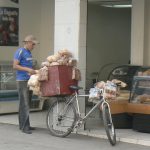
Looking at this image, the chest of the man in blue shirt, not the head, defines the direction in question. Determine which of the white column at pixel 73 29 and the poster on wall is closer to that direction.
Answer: the white column

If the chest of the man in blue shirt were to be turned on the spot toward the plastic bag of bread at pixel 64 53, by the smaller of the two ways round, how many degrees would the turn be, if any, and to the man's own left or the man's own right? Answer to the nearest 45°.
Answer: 0° — they already face it

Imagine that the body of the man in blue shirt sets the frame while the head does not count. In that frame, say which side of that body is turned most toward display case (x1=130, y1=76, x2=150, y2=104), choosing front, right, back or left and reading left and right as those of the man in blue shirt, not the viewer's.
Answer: front

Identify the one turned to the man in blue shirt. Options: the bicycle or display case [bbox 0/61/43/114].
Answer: the display case

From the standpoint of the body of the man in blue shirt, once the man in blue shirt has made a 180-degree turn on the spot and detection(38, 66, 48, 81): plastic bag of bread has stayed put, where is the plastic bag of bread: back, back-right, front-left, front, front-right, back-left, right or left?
back-left

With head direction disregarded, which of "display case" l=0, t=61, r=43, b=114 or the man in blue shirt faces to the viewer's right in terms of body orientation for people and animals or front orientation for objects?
the man in blue shirt

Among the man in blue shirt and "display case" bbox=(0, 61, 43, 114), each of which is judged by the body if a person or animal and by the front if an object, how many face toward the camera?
1

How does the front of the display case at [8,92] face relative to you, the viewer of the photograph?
facing the viewer

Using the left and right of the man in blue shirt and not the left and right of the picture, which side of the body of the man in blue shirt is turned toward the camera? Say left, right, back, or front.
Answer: right

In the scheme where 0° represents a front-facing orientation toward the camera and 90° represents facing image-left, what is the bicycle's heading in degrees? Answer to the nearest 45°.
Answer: approximately 315°

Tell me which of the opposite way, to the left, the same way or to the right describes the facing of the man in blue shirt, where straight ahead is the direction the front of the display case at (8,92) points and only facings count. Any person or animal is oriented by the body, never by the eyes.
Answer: to the left

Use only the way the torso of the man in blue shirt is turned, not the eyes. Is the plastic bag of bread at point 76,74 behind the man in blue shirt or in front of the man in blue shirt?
in front
